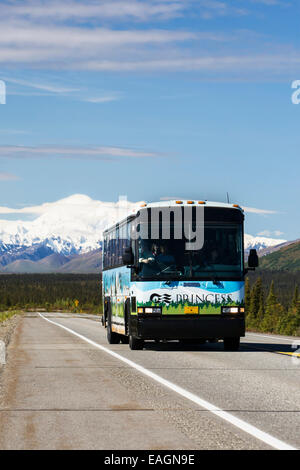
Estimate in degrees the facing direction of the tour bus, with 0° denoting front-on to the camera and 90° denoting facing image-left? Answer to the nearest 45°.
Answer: approximately 0°
